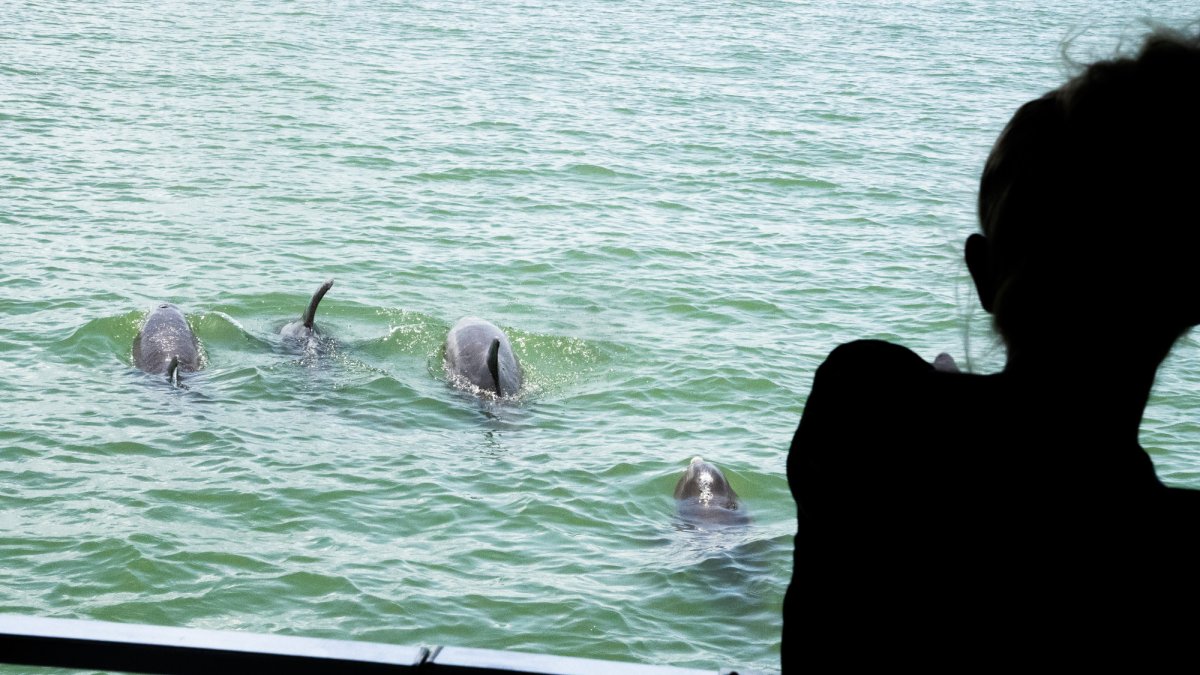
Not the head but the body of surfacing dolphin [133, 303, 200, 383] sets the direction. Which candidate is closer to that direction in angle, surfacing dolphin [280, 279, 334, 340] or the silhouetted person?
the surfacing dolphin

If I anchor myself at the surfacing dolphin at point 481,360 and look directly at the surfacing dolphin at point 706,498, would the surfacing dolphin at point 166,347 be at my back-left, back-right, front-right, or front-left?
back-right

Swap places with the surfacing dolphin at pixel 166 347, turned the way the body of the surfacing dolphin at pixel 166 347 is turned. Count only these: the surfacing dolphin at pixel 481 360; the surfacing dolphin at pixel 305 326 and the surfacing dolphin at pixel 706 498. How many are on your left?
0

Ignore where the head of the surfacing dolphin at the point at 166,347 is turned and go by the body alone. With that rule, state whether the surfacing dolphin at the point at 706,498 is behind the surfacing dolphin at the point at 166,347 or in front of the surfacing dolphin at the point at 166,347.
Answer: behind

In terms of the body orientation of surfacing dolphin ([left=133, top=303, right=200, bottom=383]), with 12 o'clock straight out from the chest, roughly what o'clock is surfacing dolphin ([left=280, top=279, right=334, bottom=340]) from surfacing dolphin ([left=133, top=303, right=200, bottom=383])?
surfacing dolphin ([left=280, top=279, right=334, bottom=340]) is roughly at 2 o'clock from surfacing dolphin ([left=133, top=303, right=200, bottom=383]).

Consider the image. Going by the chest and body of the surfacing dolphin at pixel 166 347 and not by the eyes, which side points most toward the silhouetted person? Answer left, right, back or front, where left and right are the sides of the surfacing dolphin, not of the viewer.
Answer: back

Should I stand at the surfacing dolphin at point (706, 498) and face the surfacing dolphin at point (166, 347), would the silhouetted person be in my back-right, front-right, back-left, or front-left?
back-left

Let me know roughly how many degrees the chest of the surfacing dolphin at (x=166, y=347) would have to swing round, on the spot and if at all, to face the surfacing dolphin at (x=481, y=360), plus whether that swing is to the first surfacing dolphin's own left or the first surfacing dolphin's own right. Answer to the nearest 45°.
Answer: approximately 90° to the first surfacing dolphin's own right

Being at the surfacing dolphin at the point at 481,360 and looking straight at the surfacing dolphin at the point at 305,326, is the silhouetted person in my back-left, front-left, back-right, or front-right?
back-left

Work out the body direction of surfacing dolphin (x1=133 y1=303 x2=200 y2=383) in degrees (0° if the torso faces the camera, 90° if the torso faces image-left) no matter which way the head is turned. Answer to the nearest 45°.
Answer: approximately 180°

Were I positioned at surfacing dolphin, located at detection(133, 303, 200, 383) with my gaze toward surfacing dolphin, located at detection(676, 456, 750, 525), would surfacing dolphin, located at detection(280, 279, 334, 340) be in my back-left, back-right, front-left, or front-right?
front-left
